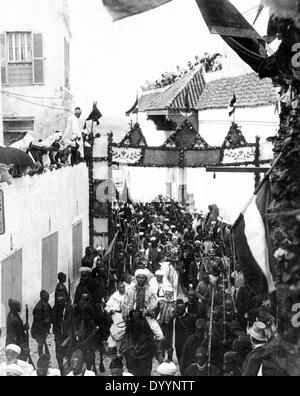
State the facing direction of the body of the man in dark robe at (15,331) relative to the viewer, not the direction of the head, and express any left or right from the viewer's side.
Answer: facing to the right of the viewer

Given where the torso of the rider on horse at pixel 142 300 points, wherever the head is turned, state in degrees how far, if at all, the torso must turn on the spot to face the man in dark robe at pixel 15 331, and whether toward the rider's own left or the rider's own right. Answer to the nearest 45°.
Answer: approximately 45° to the rider's own right

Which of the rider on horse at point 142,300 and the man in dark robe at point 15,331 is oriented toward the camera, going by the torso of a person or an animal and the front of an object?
the rider on horse

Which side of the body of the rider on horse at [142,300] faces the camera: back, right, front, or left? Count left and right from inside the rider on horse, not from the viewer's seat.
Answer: front

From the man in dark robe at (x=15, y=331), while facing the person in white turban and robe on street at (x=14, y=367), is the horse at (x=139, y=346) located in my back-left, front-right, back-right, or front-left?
front-left

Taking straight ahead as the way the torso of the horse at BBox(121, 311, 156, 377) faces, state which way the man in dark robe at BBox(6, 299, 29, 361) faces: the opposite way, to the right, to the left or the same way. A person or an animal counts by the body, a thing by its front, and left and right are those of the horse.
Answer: to the left

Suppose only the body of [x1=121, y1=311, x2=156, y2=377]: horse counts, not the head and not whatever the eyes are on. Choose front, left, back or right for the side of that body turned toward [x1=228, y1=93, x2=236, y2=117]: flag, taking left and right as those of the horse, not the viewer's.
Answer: back

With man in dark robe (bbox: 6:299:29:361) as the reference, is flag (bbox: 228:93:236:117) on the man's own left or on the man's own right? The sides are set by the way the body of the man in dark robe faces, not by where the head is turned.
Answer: on the man's own left

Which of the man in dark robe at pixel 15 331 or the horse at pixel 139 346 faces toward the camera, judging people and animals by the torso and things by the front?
the horse

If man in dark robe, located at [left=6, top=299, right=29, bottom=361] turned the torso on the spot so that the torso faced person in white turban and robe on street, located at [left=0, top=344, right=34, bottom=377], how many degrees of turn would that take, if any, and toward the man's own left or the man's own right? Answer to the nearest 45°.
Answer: approximately 90° to the man's own right

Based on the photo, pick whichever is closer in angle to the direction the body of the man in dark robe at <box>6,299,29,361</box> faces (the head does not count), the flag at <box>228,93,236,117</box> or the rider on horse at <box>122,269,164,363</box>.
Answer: the rider on horse

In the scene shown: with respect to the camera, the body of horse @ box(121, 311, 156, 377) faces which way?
toward the camera
